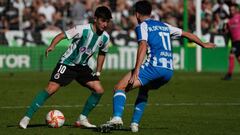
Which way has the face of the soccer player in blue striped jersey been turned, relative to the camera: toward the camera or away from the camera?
away from the camera

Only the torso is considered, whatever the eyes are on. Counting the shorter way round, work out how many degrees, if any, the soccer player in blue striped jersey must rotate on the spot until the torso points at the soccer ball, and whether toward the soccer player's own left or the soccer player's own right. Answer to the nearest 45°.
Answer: approximately 45° to the soccer player's own left

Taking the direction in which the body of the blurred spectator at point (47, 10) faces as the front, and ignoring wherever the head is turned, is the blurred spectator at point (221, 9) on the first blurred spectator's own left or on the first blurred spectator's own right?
on the first blurred spectator's own left

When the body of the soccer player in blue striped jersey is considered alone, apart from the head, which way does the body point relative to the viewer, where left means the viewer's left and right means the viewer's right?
facing away from the viewer and to the left of the viewer

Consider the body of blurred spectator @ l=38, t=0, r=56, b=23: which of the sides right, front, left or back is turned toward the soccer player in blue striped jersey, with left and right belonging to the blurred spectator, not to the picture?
front

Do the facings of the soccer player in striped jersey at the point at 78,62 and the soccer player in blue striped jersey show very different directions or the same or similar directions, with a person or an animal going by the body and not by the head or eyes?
very different directions

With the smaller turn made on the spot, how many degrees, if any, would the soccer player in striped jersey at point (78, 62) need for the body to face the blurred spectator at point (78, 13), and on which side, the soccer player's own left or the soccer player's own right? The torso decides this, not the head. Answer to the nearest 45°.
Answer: approximately 135° to the soccer player's own left

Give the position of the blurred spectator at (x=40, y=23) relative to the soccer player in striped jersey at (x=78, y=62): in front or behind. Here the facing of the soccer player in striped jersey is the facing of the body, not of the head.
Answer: behind

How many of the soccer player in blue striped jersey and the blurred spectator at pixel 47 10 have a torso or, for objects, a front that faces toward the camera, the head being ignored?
1

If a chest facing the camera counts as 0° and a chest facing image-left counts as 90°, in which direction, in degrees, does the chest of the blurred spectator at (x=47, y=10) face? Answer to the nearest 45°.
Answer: approximately 0°
